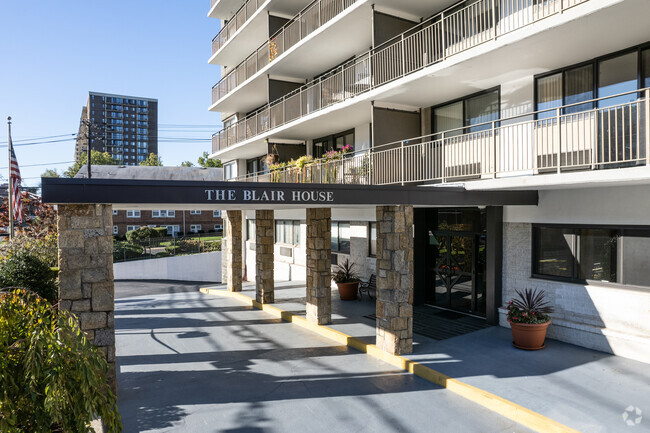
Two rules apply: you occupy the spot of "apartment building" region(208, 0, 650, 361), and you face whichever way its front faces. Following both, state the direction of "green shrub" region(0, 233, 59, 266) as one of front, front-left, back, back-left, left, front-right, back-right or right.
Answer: front-right

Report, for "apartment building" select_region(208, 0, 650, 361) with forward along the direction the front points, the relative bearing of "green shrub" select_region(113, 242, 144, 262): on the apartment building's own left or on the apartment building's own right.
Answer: on the apartment building's own right

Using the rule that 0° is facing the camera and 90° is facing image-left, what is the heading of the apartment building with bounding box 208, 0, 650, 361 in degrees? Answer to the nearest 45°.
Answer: approximately 45°

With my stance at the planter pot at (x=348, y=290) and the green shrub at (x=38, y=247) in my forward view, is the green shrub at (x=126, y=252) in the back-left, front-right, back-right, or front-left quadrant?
front-right

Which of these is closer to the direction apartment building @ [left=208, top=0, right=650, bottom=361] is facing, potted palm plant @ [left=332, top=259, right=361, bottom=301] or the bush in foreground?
the bush in foreground

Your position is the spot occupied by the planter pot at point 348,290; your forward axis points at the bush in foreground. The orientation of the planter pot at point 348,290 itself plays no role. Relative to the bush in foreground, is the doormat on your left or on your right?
left

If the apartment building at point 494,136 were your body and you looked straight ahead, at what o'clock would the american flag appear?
The american flag is roughly at 2 o'clock from the apartment building.
